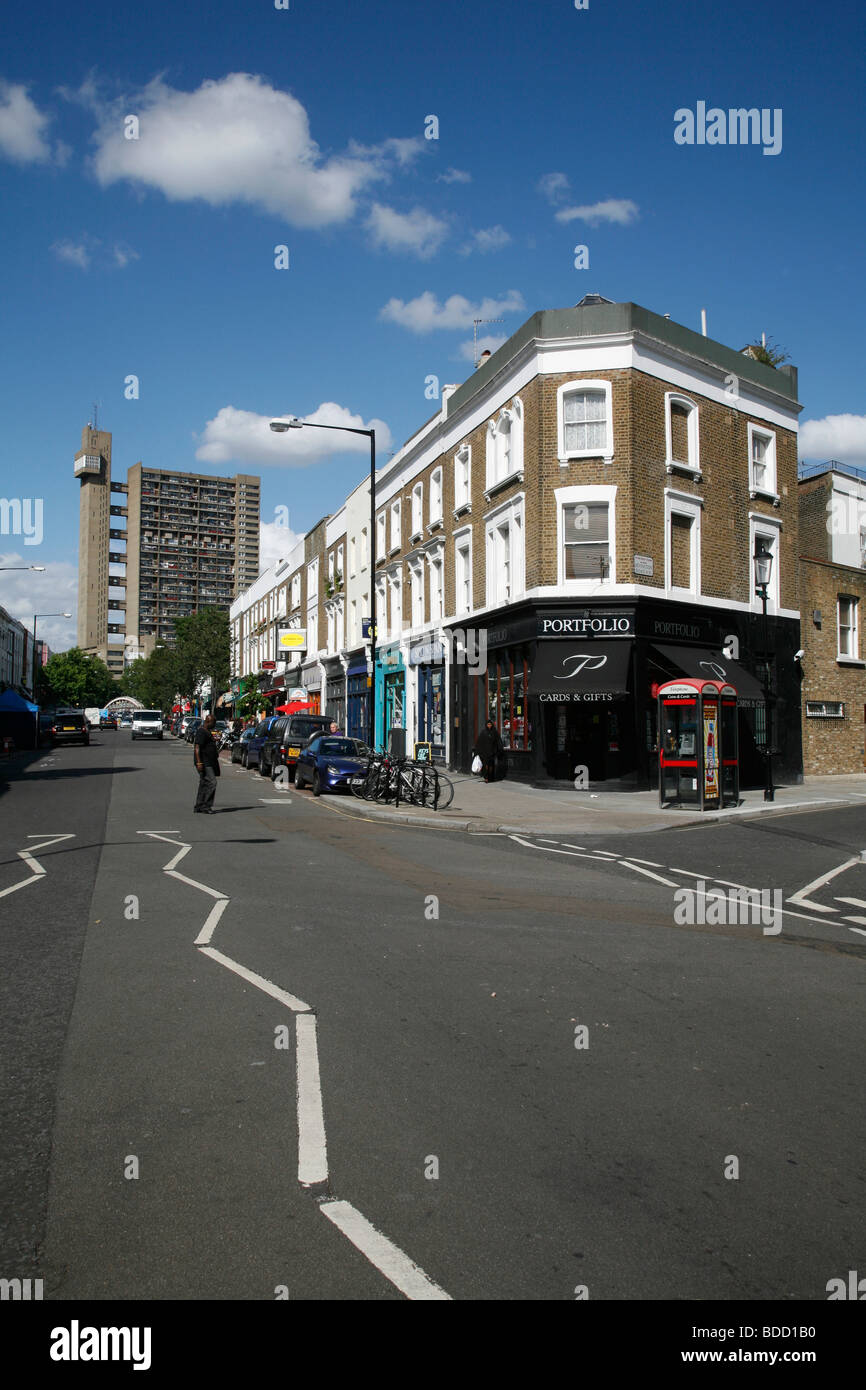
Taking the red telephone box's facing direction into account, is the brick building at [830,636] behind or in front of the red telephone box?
behind

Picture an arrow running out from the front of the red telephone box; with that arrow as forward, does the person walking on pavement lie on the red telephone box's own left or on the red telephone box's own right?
on the red telephone box's own right

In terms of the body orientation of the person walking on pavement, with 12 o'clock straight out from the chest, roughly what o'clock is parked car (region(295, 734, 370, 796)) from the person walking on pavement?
The parked car is roughly at 2 o'clock from the person walking on pavement.

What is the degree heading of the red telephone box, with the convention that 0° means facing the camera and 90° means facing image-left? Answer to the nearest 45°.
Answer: approximately 45°

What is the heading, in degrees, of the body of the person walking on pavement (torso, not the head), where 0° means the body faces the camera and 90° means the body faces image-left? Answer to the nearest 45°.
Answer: approximately 0°

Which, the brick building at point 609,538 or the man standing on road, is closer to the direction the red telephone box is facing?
the man standing on road

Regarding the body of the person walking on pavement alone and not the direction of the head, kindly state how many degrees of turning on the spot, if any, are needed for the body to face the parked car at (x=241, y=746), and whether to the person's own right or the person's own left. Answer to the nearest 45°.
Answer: approximately 135° to the person's own right

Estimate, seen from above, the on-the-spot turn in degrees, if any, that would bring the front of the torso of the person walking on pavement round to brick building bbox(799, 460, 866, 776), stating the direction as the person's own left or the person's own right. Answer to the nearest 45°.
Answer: approximately 135° to the person's own left

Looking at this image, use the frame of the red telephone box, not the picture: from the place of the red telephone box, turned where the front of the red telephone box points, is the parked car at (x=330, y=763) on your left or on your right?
on your right

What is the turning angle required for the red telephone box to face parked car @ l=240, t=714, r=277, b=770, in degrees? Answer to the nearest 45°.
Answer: approximately 90° to its right

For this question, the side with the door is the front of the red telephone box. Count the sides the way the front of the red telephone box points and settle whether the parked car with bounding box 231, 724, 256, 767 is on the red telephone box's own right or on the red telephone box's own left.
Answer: on the red telephone box's own right

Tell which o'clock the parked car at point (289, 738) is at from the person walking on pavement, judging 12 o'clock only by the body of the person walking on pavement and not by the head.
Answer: The parked car is roughly at 4 o'clock from the person walking on pavement.
